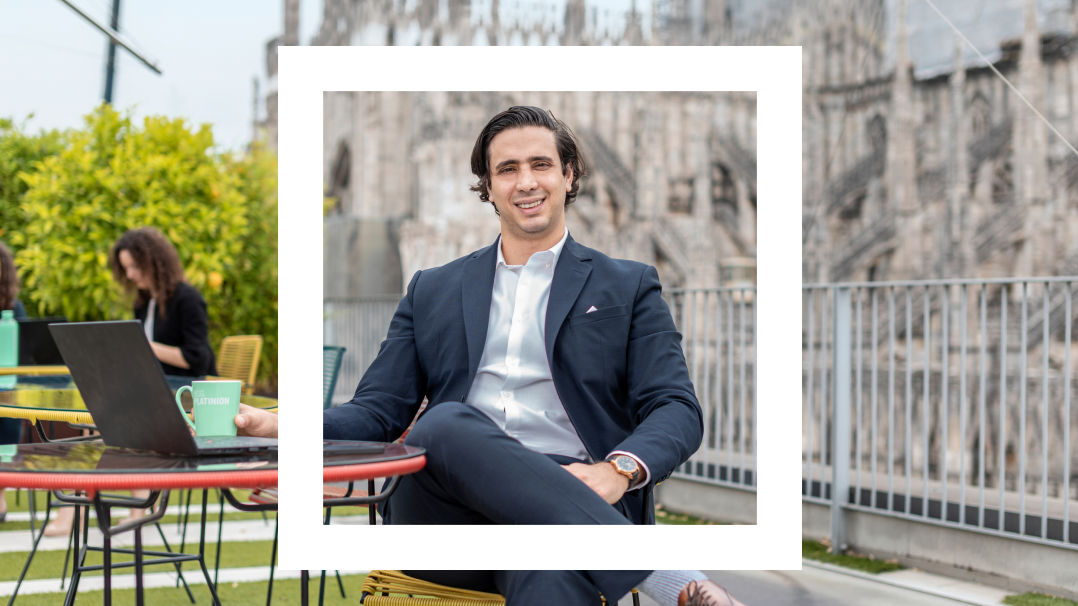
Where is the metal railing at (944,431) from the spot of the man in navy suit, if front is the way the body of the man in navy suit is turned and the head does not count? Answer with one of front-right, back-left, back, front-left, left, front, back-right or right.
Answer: back-left

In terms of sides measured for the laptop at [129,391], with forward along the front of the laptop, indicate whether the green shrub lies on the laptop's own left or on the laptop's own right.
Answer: on the laptop's own left

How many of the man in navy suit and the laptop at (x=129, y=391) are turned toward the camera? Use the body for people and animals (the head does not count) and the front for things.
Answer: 1

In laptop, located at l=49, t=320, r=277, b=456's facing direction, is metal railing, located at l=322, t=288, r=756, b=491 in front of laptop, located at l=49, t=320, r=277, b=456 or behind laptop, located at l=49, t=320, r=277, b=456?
in front

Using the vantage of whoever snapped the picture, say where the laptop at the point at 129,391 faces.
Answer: facing away from the viewer and to the right of the viewer

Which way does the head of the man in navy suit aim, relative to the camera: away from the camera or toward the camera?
toward the camera

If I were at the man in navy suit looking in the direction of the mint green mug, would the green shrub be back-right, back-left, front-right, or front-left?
front-right

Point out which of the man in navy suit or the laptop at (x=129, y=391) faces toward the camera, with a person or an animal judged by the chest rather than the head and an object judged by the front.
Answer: the man in navy suit

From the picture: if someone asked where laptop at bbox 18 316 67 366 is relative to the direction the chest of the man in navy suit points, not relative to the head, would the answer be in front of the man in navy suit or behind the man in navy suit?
behind

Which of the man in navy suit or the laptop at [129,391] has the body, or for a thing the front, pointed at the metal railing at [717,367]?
the laptop

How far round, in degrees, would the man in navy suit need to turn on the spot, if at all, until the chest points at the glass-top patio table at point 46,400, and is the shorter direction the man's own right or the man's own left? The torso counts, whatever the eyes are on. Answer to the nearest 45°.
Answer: approximately 135° to the man's own right

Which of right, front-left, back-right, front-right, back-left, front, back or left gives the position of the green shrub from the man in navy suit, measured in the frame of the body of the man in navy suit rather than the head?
back-right

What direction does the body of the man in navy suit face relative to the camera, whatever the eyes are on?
toward the camera

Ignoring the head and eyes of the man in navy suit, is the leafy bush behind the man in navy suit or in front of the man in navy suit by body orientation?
behind

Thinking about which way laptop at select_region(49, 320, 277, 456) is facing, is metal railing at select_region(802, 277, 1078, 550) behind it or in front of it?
in front

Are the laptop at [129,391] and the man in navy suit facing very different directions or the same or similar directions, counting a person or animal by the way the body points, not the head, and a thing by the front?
very different directions
